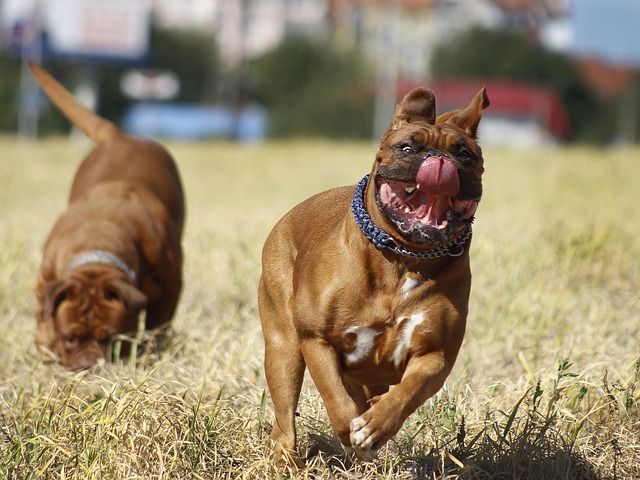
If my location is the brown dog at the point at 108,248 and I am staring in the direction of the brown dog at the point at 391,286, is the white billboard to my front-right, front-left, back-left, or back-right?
back-left

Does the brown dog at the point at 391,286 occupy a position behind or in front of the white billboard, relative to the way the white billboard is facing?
in front

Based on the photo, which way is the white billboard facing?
toward the camera

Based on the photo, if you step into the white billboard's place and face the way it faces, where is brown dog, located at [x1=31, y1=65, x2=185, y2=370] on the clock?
The brown dog is roughly at 12 o'clock from the white billboard.
